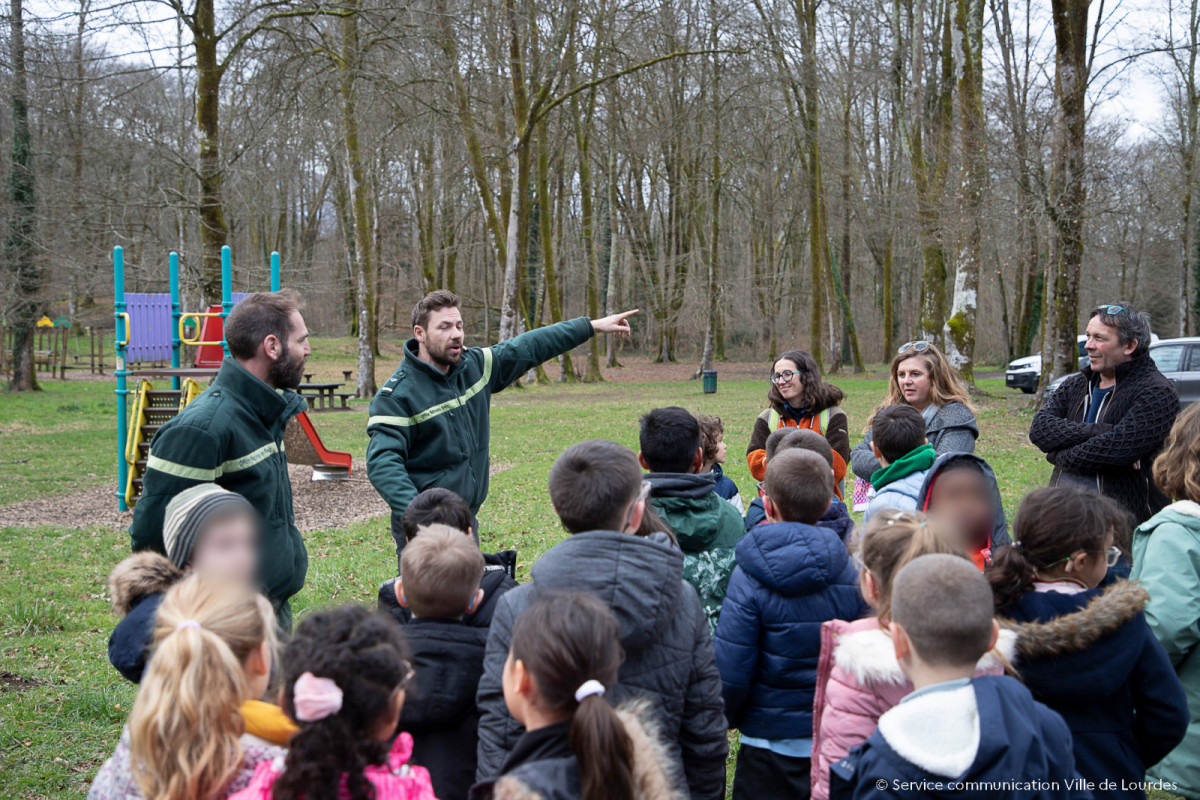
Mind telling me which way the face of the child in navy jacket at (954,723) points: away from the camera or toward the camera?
away from the camera

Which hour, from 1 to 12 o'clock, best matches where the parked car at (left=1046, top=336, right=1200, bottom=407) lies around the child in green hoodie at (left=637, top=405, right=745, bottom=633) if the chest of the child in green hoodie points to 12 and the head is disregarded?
The parked car is roughly at 1 o'clock from the child in green hoodie.

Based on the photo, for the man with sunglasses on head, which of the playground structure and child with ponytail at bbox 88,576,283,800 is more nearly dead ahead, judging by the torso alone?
the child with ponytail

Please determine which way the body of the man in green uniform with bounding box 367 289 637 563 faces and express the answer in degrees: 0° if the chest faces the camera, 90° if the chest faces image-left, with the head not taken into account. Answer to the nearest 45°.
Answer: approximately 315°

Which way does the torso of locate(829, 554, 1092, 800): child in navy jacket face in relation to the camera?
away from the camera

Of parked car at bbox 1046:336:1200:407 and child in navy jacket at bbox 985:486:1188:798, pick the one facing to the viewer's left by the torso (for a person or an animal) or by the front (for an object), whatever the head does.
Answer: the parked car

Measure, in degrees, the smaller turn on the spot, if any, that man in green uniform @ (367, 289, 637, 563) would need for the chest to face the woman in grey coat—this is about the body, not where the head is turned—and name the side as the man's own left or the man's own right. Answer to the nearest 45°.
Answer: approximately 45° to the man's own left

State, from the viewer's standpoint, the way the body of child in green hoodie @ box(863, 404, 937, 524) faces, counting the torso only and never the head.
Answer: away from the camera
